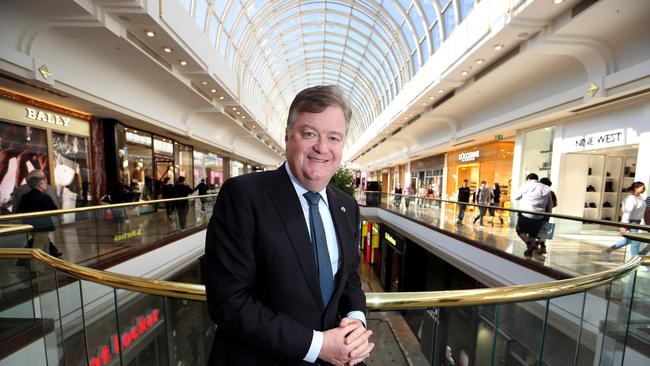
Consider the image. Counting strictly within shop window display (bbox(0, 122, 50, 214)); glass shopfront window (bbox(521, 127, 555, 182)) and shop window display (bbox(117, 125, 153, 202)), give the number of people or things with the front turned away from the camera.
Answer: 0

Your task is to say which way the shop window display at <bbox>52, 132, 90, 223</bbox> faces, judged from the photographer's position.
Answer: facing the viewer and to the right of the viewer

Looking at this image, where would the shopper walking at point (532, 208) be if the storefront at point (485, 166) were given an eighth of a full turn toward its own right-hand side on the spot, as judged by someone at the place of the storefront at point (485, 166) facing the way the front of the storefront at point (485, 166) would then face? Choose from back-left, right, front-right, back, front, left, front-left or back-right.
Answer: left

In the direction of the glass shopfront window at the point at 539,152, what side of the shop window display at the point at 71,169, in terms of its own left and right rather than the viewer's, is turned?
front

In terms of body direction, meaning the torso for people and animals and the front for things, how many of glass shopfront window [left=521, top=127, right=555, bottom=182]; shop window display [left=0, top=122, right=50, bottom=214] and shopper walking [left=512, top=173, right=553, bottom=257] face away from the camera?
1

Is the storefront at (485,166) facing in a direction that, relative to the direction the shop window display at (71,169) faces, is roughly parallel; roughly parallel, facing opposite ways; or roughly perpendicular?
roughly parallel, facing opposite ways

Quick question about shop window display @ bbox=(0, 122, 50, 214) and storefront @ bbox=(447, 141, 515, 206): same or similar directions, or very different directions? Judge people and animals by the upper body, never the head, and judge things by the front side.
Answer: very different directions

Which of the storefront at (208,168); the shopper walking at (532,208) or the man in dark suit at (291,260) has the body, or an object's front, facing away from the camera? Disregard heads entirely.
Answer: the shopper walking

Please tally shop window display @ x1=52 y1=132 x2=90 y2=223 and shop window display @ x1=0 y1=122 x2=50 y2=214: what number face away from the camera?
0

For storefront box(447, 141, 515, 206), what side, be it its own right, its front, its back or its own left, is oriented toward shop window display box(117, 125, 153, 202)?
front

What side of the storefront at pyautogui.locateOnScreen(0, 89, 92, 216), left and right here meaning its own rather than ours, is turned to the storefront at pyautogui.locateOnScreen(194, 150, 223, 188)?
left

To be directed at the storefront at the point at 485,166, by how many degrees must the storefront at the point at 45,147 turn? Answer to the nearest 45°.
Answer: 0° — it already faces it

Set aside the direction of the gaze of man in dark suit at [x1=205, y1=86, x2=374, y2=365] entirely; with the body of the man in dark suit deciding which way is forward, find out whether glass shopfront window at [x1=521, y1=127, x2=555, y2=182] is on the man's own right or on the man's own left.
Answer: on the man's own left

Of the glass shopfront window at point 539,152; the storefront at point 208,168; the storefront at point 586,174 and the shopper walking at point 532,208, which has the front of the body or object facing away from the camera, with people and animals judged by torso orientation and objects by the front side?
the shopper walking
